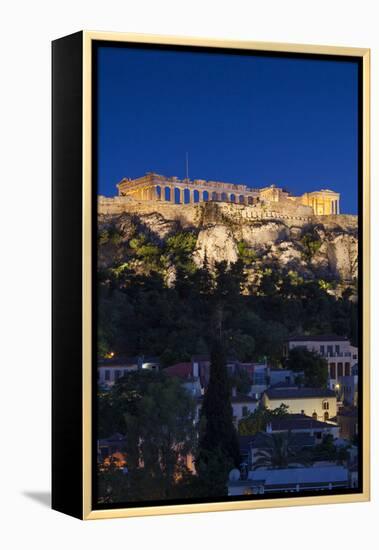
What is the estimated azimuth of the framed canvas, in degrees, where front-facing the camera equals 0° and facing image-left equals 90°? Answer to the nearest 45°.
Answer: approximately 315°
